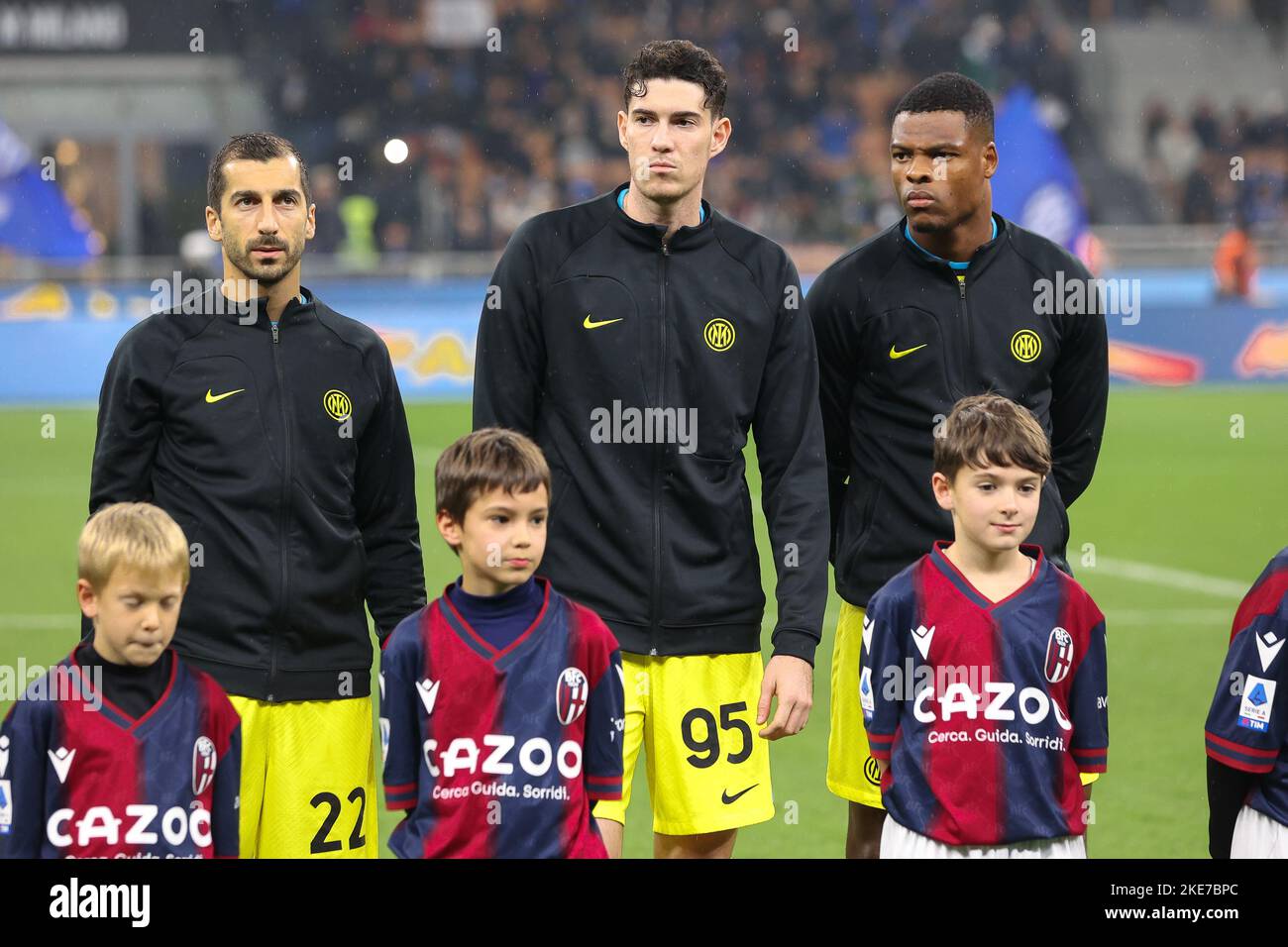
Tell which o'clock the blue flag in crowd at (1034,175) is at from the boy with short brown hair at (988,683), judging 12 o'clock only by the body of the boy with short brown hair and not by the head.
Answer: The blue flag in crowd is roughly at 6 o'clock from the boy with short brown hair.

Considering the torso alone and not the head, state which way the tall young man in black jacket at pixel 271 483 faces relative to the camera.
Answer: toward the camera

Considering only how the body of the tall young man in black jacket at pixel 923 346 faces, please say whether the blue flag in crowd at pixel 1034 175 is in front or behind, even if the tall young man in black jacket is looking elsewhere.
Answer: behind

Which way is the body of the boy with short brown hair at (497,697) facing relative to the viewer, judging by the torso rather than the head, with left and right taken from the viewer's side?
facing the viewer

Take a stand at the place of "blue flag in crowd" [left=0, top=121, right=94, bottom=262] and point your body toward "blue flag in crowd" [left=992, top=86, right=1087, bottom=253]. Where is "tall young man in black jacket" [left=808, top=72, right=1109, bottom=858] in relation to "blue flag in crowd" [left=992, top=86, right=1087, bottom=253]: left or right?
right

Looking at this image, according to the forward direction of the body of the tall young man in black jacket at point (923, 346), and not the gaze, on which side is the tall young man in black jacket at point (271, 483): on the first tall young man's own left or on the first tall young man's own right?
on the first tall young man's own right

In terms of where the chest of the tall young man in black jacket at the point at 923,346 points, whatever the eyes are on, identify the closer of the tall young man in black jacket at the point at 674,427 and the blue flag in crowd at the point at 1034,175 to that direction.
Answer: the tall young man in black jacket

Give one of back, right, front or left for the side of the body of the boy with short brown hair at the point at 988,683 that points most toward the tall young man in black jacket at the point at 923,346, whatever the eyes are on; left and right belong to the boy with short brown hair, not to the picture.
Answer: back

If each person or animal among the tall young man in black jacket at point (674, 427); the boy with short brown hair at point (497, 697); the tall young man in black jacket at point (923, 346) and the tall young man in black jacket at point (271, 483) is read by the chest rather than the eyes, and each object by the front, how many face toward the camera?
4

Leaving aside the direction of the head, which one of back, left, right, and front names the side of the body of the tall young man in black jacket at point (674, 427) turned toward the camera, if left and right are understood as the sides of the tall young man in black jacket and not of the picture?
front
